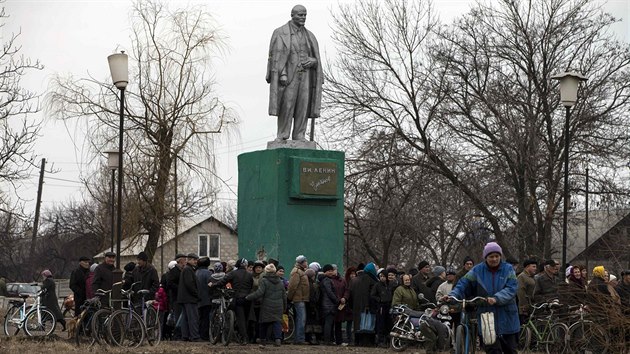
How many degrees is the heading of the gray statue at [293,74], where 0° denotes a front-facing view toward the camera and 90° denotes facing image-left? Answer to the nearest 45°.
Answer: approximately 315°
